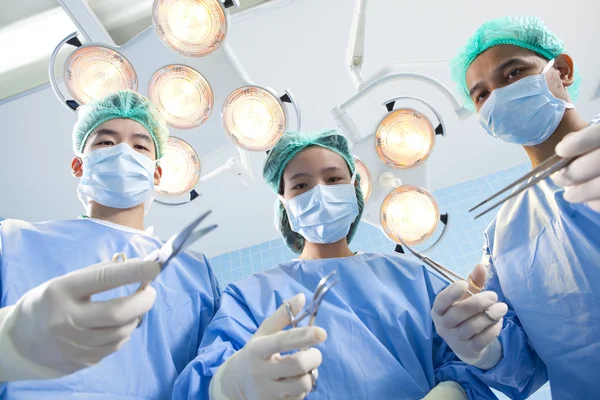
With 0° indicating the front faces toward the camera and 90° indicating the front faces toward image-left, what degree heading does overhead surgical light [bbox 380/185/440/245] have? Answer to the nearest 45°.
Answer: approximately 0°

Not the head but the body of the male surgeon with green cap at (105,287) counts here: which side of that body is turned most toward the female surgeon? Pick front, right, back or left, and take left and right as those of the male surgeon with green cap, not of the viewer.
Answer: left

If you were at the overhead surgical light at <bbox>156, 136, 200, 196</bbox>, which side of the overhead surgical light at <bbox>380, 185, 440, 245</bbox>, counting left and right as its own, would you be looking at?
right

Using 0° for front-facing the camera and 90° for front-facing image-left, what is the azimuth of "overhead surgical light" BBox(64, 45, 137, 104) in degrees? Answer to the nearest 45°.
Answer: approximately 0°

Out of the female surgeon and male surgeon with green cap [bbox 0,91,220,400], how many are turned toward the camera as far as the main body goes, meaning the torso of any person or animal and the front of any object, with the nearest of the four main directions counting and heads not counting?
2
